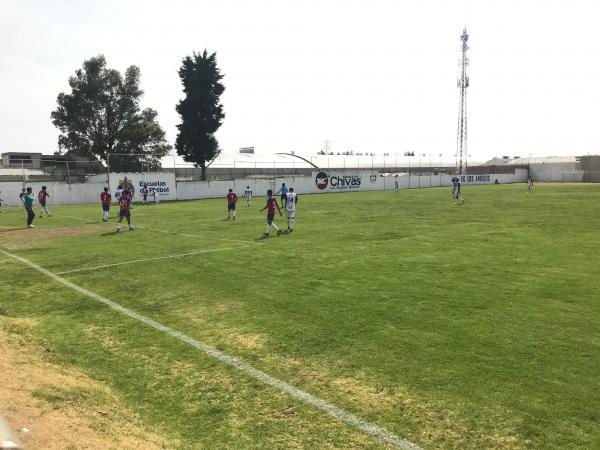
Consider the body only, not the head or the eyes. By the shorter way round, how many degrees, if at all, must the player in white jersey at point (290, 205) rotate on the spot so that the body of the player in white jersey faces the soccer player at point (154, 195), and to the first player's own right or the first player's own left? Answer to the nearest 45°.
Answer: approximately 45° to the first player's own left

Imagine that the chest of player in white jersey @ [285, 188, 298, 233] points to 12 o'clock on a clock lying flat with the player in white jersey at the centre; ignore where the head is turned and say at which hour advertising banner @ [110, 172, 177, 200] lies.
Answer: The advertising banner is roughly at 11 o'clock from the player in white jersey.

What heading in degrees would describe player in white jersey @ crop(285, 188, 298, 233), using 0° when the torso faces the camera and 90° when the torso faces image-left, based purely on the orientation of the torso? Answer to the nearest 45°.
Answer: approximately 180°

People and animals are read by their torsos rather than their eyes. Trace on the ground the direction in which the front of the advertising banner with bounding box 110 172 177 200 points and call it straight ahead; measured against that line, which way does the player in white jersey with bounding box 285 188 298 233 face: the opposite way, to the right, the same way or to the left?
the opposite way

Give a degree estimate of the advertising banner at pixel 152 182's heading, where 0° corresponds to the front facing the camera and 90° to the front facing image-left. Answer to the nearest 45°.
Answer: approximately 0°
